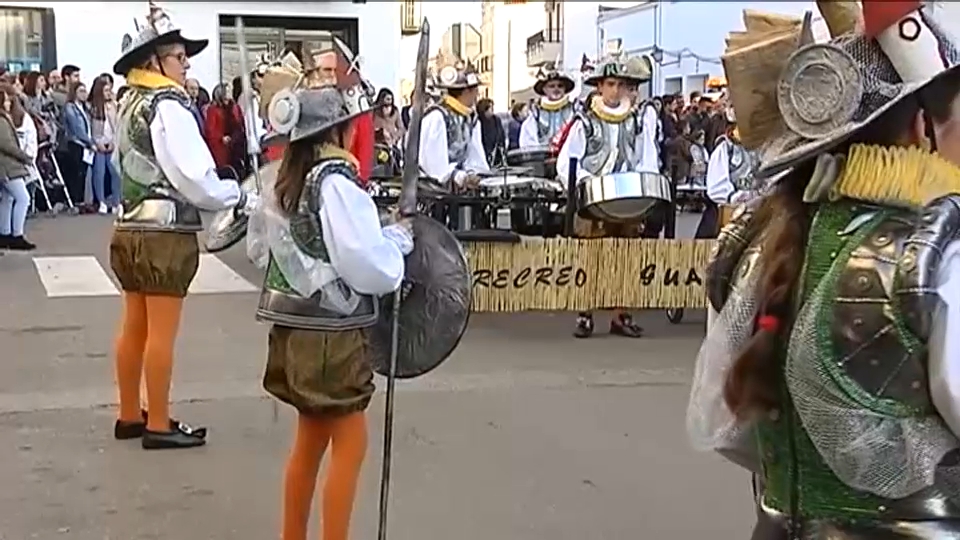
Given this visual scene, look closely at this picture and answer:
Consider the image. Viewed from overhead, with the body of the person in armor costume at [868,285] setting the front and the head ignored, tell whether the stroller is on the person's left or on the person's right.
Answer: on the person's left

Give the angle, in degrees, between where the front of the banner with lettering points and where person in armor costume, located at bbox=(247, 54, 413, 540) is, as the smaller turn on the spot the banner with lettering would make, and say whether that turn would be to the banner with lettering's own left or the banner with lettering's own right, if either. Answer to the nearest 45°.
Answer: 0° — it already faces them

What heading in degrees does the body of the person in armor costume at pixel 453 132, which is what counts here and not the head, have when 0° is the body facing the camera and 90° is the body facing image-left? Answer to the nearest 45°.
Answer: approximately 315°

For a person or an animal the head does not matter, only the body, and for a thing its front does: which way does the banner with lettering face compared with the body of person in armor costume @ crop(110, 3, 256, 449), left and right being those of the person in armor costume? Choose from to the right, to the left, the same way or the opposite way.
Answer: to the right

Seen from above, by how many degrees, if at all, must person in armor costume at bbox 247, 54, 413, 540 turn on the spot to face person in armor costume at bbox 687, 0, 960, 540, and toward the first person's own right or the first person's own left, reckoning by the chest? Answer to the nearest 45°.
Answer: approximately 90° to the first person's own right

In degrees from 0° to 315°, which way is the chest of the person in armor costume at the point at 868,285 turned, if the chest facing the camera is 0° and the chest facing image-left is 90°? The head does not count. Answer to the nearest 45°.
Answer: approximately 225°

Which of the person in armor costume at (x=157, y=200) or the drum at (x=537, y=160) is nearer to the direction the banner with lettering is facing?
the person in armor costume

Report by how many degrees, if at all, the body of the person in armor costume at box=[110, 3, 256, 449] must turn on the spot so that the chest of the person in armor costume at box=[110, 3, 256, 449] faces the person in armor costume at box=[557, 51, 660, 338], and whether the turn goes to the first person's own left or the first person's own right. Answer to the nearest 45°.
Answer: approximately 45° to the first person's own left
